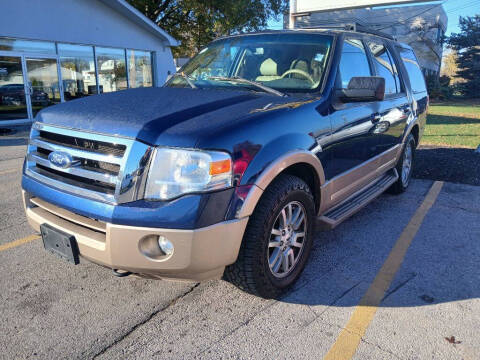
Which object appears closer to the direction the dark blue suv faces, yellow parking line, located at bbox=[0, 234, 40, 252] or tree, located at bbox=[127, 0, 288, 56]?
the yellow parking line

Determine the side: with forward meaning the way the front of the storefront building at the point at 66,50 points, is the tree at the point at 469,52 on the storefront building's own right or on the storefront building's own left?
on the storefront building's own left

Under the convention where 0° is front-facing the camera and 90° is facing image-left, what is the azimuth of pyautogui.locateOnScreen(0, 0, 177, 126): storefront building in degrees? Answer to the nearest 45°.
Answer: approximately 315°

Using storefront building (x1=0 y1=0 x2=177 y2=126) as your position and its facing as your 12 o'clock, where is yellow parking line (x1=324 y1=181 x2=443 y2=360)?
The yellow parking line is roughly at 1 o'clock from the storefront building.

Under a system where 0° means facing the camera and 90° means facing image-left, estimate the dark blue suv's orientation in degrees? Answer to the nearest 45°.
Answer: approximately 45°

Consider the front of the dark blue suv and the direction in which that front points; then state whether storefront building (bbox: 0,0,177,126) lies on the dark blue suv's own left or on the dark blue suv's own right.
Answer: on the dark blue suv's own right

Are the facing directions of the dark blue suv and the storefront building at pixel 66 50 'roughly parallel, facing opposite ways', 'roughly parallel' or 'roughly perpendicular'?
roughly perpendicular

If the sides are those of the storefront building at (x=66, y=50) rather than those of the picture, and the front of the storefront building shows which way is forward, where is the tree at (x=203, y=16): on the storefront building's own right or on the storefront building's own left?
on the storefront building's own left

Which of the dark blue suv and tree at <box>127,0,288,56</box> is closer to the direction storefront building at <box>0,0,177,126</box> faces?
the dark blue suv
